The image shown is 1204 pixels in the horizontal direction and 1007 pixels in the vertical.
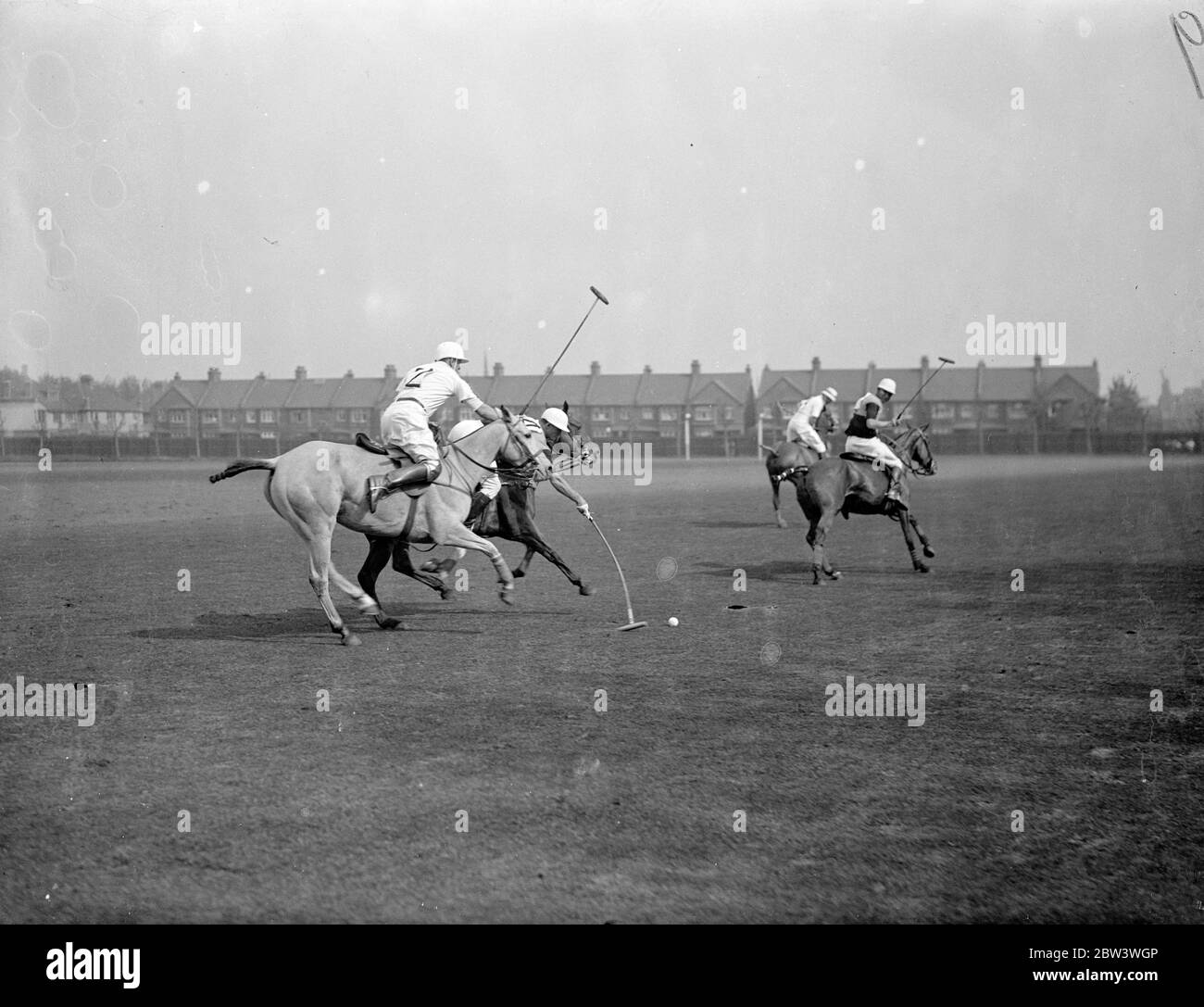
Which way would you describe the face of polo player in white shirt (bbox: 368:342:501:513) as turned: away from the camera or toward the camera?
away from the camera

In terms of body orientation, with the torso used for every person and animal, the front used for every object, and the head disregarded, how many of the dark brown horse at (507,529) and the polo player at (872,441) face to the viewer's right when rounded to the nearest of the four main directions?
2

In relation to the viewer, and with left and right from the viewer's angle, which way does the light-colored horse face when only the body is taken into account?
facing to the right of the viewer

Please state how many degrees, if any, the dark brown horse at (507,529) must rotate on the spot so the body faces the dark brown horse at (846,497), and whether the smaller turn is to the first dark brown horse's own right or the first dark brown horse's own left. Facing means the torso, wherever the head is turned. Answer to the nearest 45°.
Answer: approximately 45° to the first dark brown horse's own left

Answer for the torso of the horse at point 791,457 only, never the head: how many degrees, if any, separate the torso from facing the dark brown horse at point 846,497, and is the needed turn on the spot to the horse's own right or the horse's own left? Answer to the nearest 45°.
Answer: approximately 135° to the horse's own right

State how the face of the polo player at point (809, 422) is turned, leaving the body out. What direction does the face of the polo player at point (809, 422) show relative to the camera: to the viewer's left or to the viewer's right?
to the viewer's right

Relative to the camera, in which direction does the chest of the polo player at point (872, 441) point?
to the viewer's right

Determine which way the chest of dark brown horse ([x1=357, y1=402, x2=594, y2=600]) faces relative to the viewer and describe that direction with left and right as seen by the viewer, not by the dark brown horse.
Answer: facing to the right of the viewer
